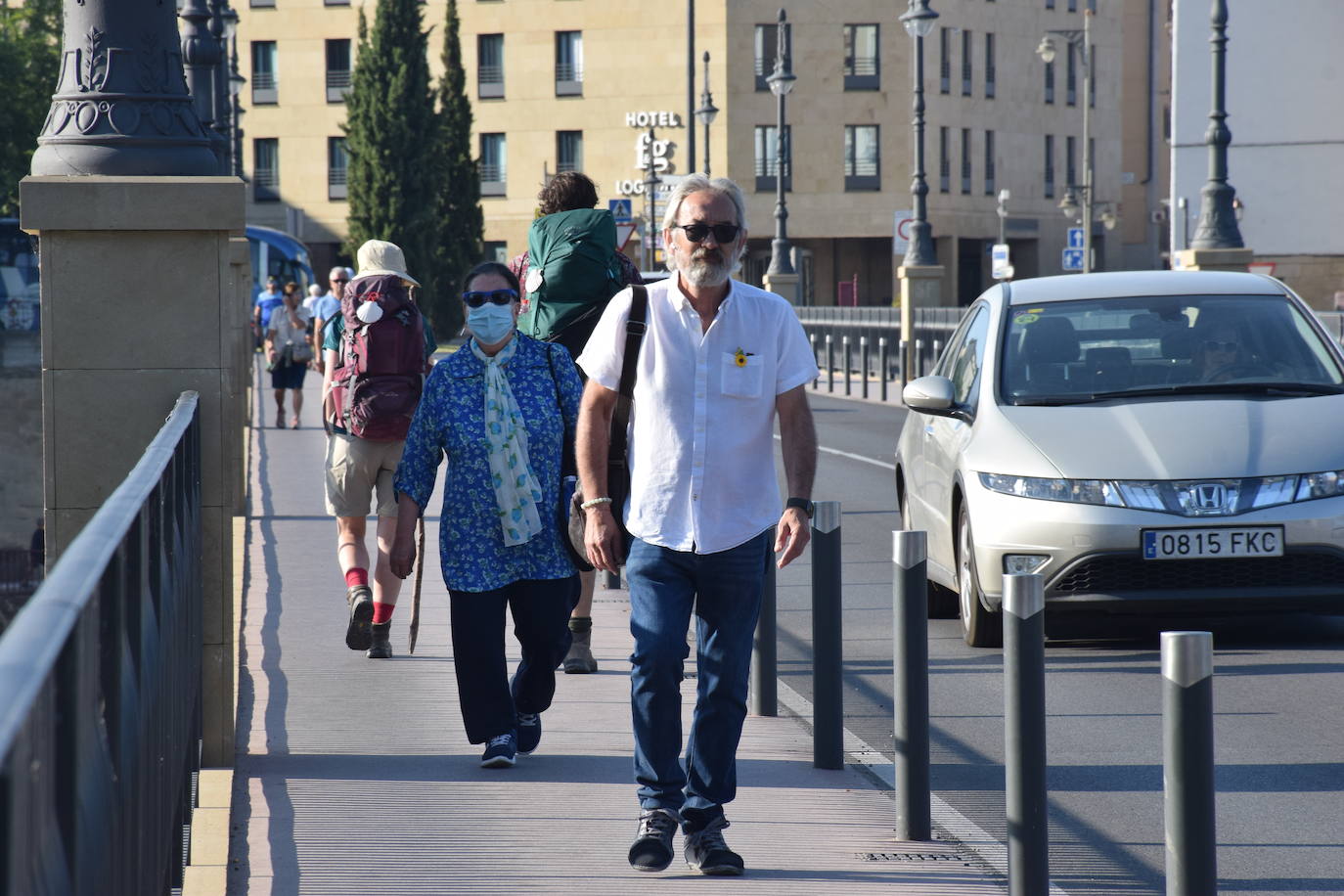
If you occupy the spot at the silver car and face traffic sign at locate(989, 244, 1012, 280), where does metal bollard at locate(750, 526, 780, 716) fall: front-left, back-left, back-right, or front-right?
back-left

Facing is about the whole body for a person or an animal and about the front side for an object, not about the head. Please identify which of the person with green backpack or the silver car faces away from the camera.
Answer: the person with green backpack

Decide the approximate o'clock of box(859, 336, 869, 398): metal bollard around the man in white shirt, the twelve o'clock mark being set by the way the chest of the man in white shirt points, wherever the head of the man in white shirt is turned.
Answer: The metal bollard is roughly at 6 o'clock from the man in white shirt.

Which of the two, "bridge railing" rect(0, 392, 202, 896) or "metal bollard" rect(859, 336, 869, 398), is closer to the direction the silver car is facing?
the bridge railing

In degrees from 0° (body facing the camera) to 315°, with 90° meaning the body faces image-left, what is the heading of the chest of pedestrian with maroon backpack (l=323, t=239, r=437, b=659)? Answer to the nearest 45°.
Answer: approximately 180°

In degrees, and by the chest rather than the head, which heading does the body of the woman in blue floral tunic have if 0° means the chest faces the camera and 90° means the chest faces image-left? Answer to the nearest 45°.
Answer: approximately 0°

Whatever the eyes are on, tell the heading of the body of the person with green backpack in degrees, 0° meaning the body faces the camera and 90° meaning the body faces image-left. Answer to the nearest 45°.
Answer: approximately 180°

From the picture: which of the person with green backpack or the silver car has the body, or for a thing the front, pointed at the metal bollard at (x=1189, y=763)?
the silver car

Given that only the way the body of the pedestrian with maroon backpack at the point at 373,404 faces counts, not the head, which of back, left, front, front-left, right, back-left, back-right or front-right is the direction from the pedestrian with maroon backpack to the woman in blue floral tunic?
back

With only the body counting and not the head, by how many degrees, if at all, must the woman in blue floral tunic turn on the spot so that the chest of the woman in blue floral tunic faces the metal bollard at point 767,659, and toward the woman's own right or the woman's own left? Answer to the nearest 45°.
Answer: approximately 135° to the woman's own left

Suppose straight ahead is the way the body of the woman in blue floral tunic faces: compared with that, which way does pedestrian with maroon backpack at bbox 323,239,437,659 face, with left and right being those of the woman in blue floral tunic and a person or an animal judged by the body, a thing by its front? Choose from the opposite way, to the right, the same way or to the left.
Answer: the opposite way

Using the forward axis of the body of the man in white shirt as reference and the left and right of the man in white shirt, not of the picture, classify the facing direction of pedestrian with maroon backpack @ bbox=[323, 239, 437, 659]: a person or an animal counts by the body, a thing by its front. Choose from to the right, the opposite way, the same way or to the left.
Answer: the opposite way
